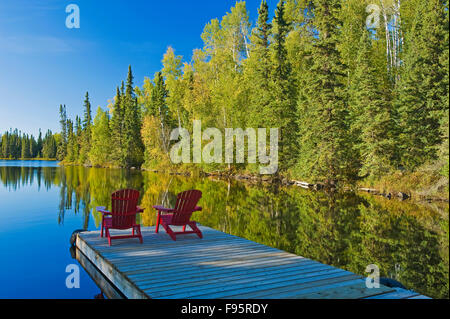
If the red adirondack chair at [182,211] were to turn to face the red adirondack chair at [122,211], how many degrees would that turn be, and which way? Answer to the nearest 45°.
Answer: approximately 45° to its left

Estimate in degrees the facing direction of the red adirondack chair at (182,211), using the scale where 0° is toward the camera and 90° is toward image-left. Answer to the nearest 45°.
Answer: approximately 135°

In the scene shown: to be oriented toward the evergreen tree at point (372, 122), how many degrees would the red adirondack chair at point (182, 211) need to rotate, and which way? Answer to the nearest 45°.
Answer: approximately 90° to its right

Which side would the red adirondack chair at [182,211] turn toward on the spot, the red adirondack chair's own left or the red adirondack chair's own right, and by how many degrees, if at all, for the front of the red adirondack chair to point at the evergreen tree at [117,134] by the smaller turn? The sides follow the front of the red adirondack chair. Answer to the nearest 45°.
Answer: approximately 45° to the red adirondack chair's own right

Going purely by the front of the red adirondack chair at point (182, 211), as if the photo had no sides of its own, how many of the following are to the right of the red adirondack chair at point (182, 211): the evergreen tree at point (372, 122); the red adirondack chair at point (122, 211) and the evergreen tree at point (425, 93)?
2

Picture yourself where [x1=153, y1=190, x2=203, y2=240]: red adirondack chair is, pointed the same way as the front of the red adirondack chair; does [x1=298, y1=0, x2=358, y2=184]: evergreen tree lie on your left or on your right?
on your right

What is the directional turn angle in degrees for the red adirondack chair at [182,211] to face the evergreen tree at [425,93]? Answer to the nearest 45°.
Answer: approximately 90° to its right
